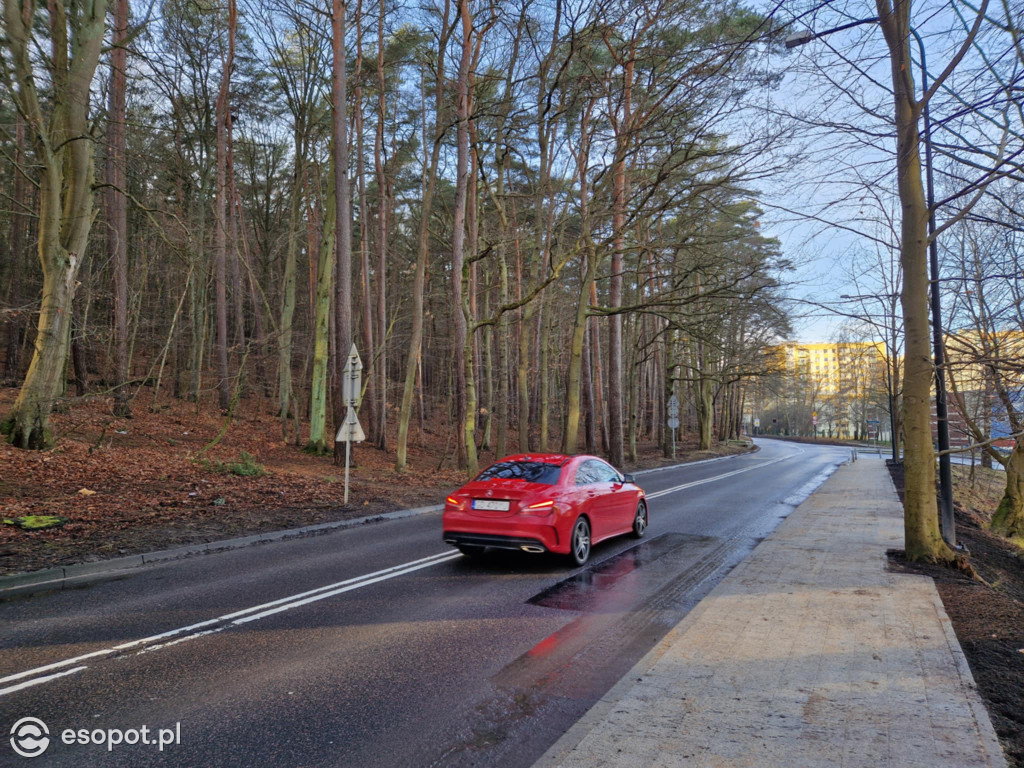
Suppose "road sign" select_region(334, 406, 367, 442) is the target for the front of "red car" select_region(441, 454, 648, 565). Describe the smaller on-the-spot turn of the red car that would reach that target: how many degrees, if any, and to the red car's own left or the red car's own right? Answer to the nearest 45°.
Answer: approximately 90° to the red car's own left

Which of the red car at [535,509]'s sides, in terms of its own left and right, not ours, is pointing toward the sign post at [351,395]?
left

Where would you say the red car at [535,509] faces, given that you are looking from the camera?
facing away from the viewer and to the right of the viewer
